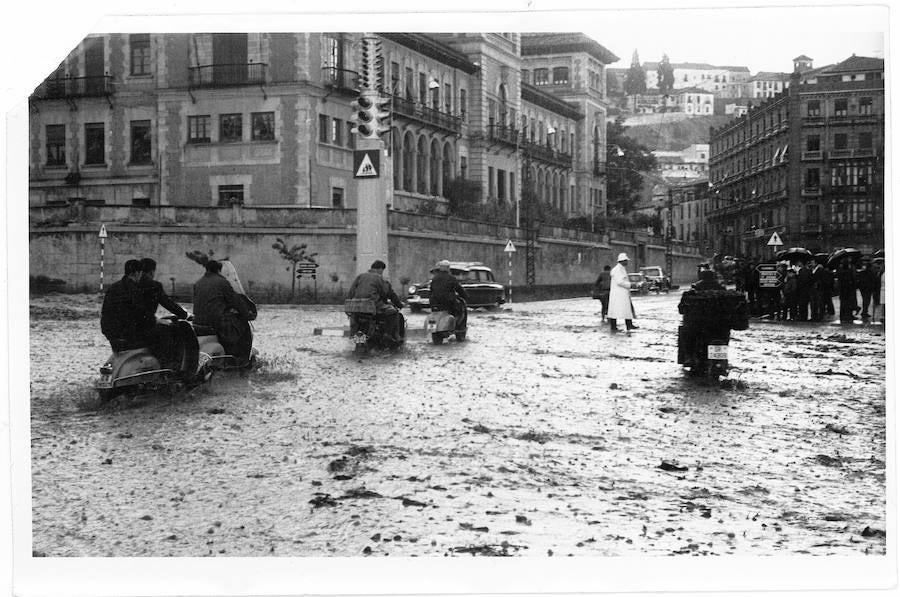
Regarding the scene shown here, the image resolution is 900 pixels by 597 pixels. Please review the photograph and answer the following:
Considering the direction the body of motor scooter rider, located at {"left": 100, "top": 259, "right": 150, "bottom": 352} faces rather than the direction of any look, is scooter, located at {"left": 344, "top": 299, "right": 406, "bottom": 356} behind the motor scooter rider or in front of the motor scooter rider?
in front

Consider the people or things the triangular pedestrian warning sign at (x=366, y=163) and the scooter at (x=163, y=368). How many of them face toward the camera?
1

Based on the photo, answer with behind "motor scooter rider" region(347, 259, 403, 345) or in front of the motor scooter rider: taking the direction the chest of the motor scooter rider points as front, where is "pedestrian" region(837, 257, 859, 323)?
in front

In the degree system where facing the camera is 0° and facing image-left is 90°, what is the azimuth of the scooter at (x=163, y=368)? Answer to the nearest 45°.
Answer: approximately 225°

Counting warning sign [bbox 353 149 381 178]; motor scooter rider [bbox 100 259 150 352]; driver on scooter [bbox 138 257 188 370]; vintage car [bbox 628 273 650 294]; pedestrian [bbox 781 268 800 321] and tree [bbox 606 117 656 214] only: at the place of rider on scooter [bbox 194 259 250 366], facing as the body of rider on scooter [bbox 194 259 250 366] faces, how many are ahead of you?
4

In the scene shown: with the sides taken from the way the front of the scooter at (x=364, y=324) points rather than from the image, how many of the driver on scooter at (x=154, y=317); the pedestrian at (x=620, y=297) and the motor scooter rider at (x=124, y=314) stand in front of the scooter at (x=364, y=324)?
1

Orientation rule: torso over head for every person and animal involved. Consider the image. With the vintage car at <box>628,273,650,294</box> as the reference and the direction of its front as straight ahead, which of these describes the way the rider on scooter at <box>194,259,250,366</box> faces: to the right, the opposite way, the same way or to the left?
the opposite way

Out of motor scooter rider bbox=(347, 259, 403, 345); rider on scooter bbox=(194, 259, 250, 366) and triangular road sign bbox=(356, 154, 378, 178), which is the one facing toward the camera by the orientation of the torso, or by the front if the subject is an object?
the triangular road sign

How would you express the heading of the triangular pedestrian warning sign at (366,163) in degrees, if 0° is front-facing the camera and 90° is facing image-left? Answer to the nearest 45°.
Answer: approximately 0°
